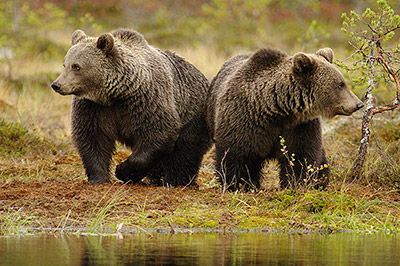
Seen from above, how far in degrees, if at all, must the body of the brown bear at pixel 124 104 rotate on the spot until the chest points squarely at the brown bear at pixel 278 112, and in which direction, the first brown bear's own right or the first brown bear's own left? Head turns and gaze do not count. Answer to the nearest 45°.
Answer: approximately 135° to the first brown bear's own left

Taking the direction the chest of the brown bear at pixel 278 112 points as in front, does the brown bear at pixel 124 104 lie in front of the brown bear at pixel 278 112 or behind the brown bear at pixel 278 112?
behind

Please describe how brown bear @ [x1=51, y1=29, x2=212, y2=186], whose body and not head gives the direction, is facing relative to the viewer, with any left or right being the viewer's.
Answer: facing the viewer and to the left of the viewer

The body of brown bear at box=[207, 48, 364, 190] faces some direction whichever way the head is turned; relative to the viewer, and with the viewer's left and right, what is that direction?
facing the viewer and to the right of the viewer

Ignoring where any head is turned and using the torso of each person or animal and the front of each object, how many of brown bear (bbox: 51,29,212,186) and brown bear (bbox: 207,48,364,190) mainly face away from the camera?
0
